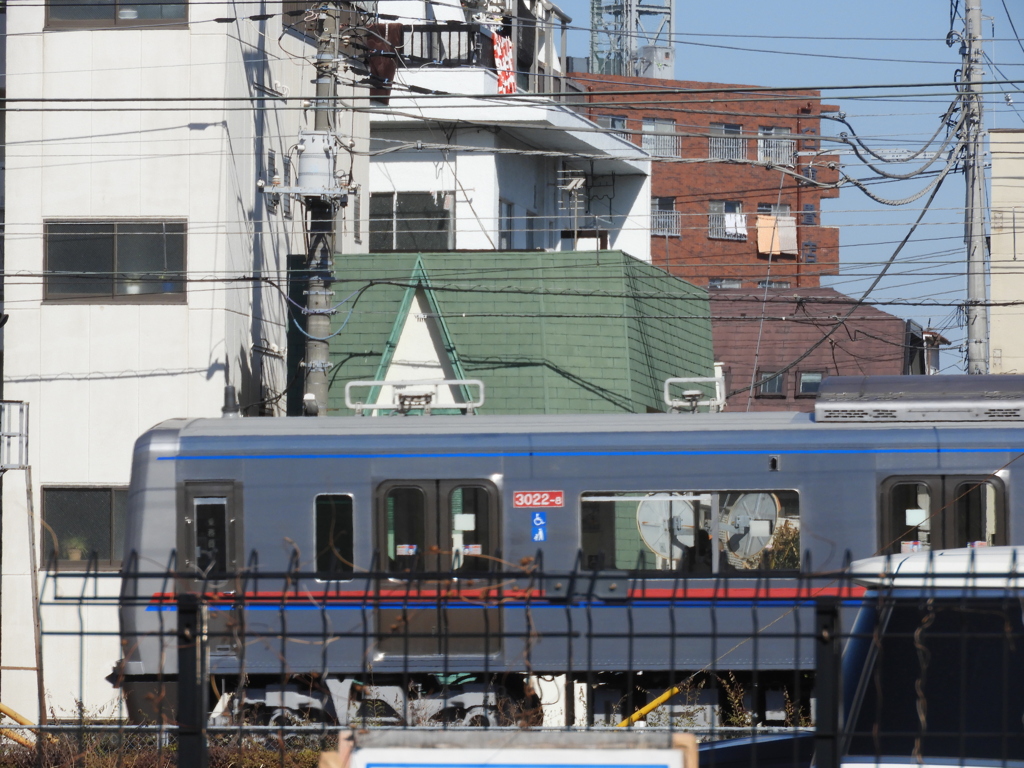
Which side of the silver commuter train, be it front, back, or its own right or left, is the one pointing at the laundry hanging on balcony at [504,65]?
right

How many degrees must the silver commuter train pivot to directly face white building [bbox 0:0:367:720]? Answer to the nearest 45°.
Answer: approximately 45° to its right

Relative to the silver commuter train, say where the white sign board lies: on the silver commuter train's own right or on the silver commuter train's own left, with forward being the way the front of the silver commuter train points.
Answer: on the silver commuter train's own left

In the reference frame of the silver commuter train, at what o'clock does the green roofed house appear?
The green roofed house is roughly at 3 o'clock from the silver commuter train.

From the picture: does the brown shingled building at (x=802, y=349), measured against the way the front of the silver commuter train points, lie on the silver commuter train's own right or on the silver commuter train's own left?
on the silver commuter train's own right

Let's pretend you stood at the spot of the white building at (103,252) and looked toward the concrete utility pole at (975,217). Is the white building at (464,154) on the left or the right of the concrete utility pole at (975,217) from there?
left

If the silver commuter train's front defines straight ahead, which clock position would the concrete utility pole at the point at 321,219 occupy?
The concrete utility pole is roughly at 2 o'clock from the silver commuter train.

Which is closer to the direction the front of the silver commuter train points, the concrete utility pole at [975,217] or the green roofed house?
the green roofed house

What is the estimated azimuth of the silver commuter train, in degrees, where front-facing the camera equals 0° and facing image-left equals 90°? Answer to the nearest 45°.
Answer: approximately 90°

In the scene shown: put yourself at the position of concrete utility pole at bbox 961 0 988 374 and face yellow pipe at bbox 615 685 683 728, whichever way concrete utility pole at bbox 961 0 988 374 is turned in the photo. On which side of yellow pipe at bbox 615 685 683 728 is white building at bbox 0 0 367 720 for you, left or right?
right

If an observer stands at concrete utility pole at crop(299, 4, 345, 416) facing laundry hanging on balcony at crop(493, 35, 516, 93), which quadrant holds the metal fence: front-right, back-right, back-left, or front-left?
back-right

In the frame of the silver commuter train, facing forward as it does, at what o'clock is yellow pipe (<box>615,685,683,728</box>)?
The yellow pipe is roughly at 9 o'clock from the silver commuter train.
